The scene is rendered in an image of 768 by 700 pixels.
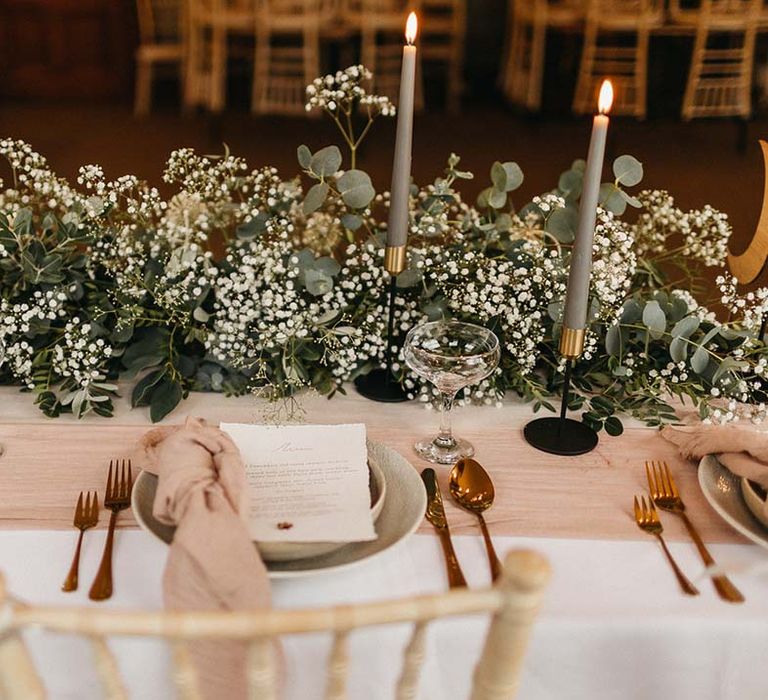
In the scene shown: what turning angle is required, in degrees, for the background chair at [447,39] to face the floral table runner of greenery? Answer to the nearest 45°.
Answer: approximately 180°

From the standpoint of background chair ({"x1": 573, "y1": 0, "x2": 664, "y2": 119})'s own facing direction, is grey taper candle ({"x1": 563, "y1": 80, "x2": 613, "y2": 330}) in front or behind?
behind

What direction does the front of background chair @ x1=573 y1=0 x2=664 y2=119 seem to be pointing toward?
away from the camera

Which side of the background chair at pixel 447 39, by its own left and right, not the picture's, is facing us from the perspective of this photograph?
back

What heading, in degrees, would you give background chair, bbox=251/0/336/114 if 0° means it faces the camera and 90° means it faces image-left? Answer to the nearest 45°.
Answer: approximately 180°

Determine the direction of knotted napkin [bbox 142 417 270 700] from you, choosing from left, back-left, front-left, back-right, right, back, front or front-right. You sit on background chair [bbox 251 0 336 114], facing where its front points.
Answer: back

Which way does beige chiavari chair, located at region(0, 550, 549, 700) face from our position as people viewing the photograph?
facing away from the viewer

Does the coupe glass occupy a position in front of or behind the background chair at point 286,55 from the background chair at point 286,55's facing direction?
behind
